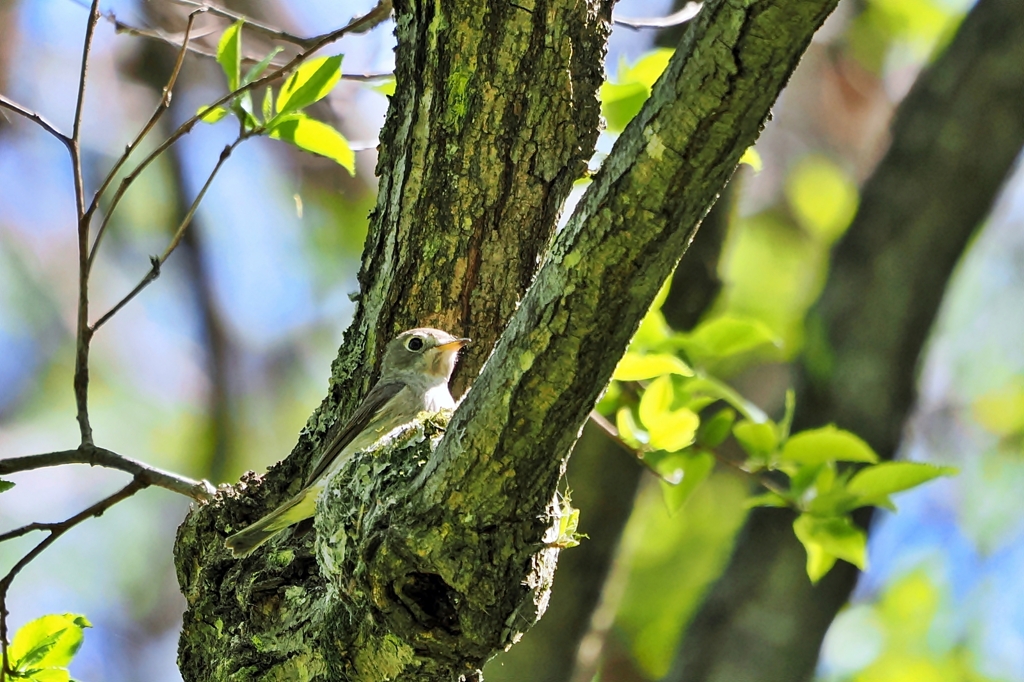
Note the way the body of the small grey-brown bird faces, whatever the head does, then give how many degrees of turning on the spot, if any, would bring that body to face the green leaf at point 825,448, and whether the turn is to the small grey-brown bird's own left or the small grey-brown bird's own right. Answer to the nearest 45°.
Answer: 0° — it already faces it

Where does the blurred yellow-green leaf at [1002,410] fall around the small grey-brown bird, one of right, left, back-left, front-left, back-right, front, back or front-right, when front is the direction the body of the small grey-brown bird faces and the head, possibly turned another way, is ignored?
front-left

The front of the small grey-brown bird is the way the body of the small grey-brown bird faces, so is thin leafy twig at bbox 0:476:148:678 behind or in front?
behind

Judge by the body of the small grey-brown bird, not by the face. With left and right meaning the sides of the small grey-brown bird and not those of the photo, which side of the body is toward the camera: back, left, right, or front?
right

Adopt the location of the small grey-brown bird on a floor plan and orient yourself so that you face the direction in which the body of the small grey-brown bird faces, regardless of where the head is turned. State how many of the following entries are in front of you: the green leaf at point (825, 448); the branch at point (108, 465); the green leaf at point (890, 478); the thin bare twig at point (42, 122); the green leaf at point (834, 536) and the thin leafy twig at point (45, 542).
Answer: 3

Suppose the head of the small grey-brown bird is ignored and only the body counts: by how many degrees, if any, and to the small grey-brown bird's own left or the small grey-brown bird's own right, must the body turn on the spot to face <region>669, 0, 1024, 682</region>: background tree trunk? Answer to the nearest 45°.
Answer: approximately 45° to the small grey-brown bird's own left

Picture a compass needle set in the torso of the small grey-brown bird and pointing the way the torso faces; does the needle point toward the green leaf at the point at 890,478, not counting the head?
yes
